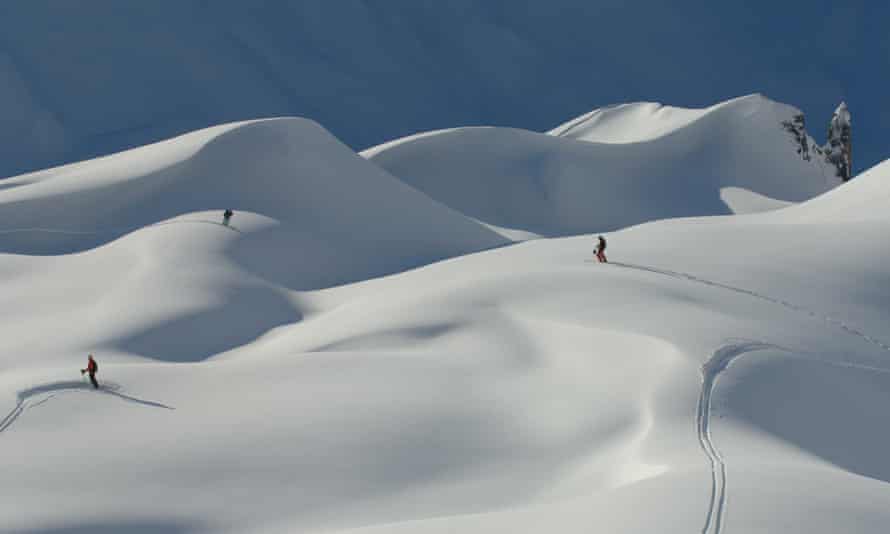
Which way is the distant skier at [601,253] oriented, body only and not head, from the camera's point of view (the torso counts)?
to the viewer's left
